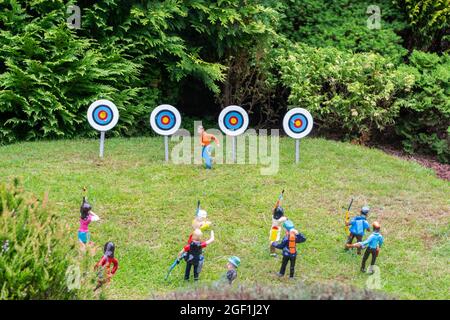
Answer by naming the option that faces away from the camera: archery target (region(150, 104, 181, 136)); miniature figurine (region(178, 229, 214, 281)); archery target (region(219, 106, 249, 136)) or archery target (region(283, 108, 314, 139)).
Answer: the miniature figurine

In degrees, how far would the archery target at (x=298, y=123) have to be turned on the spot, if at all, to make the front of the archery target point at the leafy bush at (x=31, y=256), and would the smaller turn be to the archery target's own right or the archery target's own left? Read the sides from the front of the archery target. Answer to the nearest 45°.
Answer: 0° — it already faces it

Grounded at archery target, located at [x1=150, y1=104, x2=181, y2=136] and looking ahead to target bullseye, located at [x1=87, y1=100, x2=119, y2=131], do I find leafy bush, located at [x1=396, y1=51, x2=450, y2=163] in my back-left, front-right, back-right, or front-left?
back-right

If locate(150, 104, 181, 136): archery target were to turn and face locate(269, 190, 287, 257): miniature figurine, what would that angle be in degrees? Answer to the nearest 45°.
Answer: approximately 45° to its left

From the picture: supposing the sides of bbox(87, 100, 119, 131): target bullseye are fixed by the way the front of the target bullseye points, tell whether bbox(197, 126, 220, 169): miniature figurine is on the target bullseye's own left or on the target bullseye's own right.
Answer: on the target bullseye's own left

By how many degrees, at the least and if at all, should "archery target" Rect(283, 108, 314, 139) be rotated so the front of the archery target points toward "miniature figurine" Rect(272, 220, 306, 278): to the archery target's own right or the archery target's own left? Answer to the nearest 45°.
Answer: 0° — it already faces it

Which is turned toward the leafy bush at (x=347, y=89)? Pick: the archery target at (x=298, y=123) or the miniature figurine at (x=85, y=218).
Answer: the miniature figurine

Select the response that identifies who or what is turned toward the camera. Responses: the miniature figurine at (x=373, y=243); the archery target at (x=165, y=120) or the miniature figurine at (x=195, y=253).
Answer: the archery target

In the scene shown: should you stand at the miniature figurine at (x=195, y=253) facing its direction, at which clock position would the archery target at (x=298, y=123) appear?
The archery target is roughly at 1 o'clock from the miniature figurine.

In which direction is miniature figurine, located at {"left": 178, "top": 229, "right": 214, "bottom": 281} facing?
away from the camera

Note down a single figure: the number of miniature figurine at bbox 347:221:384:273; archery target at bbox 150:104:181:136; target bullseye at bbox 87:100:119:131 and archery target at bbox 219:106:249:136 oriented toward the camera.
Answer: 3

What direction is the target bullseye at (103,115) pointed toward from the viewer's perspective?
toward the camera

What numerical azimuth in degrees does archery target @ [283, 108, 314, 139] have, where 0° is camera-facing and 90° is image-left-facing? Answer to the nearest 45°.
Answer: approximately 0°

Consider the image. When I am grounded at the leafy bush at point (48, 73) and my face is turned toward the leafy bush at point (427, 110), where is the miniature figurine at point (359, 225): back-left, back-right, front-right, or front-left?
front-right

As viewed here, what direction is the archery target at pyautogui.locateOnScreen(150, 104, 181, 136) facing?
toward the camera

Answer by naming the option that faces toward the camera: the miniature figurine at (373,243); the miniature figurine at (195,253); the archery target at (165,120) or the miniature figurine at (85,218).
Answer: the archery target

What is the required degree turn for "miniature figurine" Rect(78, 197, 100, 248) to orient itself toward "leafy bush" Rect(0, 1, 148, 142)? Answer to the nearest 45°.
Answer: approximately 45° to its left

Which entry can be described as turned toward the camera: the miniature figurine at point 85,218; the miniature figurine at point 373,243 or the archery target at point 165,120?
the archery target

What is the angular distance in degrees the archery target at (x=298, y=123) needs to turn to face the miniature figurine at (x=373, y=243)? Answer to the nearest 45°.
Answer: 0° — it already faces it

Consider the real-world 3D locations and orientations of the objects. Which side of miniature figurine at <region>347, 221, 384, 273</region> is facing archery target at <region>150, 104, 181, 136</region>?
front
